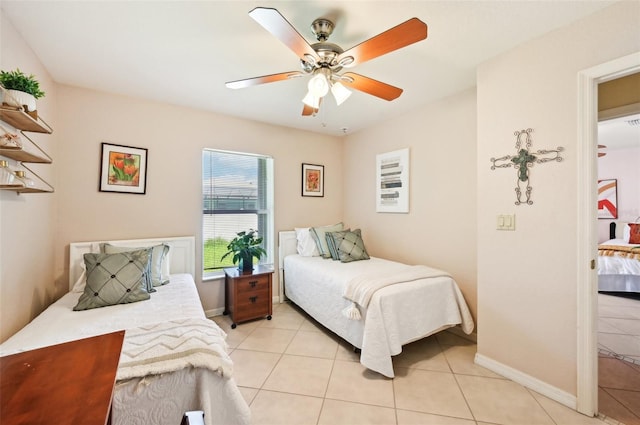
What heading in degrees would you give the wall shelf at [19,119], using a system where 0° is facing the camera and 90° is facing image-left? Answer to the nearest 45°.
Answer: approximately 270°

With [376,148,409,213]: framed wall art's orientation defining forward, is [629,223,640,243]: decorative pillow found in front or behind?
behind

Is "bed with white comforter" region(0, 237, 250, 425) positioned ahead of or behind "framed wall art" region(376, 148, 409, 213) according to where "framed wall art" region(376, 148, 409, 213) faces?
ahead

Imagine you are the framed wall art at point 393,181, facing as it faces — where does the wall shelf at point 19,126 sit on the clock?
The wall shelf is roughly at 12 o'clock from the framed wall art.

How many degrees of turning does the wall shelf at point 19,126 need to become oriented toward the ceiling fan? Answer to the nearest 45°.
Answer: approximately 45° to its right

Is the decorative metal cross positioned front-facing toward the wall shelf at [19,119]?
yes

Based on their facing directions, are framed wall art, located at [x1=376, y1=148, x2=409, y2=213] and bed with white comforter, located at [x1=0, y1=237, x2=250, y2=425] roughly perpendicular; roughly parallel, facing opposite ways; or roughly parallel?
roughly perpendicular

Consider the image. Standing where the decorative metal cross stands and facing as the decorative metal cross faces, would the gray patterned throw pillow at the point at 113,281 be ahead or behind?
ahead

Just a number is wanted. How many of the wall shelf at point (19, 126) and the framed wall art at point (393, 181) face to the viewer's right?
1

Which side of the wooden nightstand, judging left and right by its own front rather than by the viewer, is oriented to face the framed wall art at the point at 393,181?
left

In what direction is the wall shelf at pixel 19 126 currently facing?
to the viewer's right

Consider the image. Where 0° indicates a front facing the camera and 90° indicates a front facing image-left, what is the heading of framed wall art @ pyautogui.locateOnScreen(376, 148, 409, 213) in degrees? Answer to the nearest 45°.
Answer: approximately 45°
